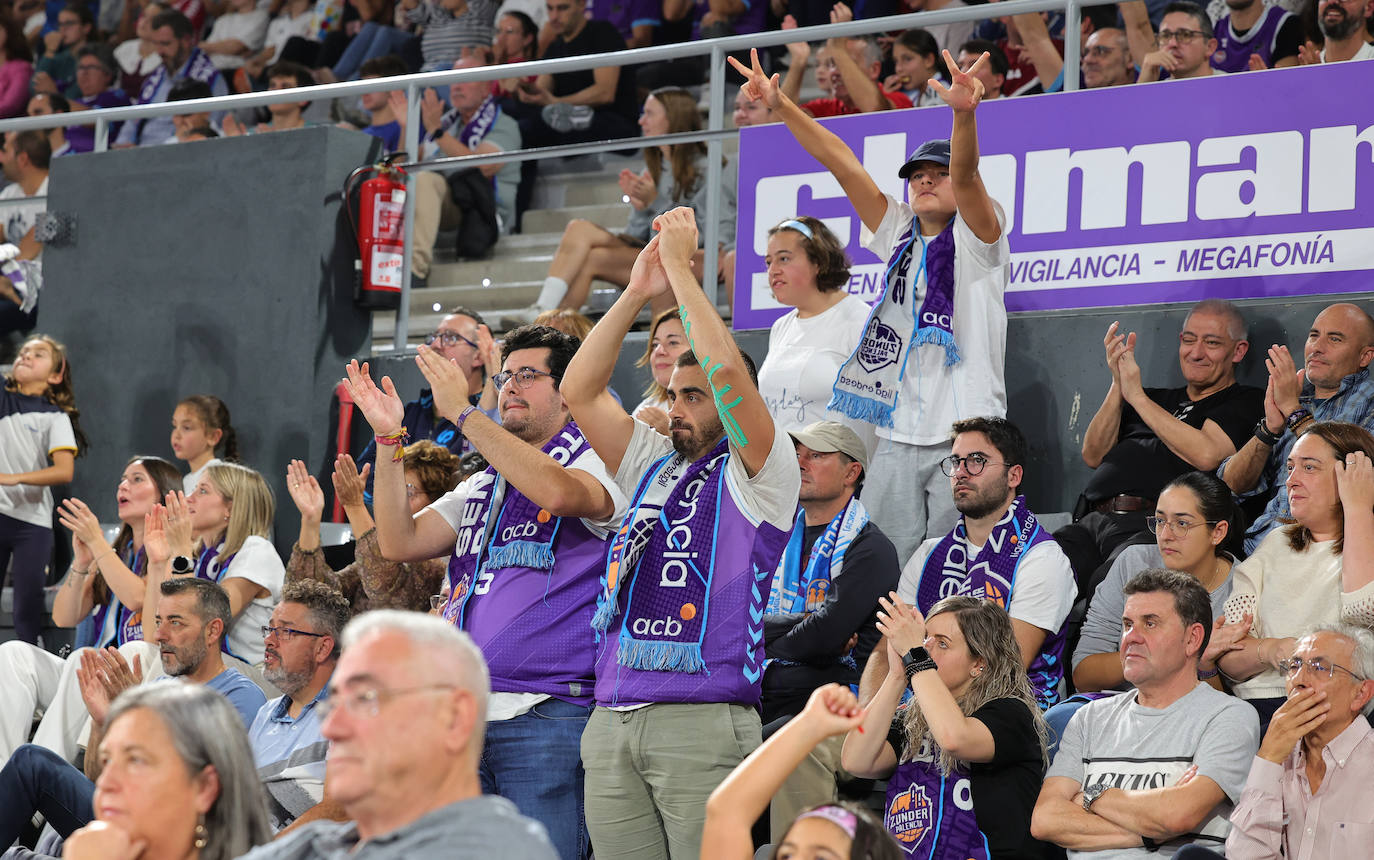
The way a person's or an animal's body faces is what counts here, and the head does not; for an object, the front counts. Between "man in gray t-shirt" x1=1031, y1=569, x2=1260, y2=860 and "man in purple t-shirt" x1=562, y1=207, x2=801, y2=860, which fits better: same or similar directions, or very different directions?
same or similar directions

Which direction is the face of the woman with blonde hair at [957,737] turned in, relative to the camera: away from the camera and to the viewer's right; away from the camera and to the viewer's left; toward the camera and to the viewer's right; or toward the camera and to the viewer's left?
toward the camera and to the viewer's left

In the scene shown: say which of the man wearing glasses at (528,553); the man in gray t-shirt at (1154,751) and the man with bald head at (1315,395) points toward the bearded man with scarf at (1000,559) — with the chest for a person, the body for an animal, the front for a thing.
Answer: the man with bald head

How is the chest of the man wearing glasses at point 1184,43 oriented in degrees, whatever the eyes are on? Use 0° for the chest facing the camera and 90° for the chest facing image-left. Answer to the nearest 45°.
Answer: approximately 45°

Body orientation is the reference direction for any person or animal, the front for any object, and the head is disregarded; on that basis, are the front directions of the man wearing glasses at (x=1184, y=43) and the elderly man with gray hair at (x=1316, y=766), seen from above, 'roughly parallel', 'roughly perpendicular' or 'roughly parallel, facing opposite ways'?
roughly parallel

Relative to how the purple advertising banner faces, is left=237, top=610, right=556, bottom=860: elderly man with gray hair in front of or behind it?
in front

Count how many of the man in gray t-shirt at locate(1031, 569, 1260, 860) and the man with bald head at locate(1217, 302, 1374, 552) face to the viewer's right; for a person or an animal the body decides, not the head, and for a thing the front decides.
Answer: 0

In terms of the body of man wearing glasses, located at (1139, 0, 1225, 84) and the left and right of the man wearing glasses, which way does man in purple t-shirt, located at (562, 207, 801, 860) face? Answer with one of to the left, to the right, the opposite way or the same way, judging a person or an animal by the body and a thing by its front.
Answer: the same way

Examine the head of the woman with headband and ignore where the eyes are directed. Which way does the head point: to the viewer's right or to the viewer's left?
to the viewer's left

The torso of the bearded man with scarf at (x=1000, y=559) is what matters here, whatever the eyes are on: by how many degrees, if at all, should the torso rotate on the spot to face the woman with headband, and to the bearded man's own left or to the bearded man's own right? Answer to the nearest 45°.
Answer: approximately 90° to the bearded man's own right

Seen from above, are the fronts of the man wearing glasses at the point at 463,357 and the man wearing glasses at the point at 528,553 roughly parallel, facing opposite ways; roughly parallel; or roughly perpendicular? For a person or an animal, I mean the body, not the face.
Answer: roughly parallel

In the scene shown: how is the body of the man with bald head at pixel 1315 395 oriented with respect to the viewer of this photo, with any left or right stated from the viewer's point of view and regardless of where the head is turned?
facing the viewer and to the left of the viewer

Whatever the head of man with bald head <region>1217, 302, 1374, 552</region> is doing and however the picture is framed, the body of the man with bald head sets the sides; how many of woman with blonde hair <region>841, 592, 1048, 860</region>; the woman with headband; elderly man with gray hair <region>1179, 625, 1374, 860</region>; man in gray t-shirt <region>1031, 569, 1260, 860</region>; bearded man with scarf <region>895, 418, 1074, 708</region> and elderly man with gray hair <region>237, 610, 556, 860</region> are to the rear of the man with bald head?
0

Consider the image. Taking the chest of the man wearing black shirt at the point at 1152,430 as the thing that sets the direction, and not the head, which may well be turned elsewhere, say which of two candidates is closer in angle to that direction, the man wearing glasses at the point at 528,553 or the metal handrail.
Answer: the man wearing glasses

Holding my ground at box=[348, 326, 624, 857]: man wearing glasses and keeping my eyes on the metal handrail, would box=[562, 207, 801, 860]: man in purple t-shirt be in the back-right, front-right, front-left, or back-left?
back-right
